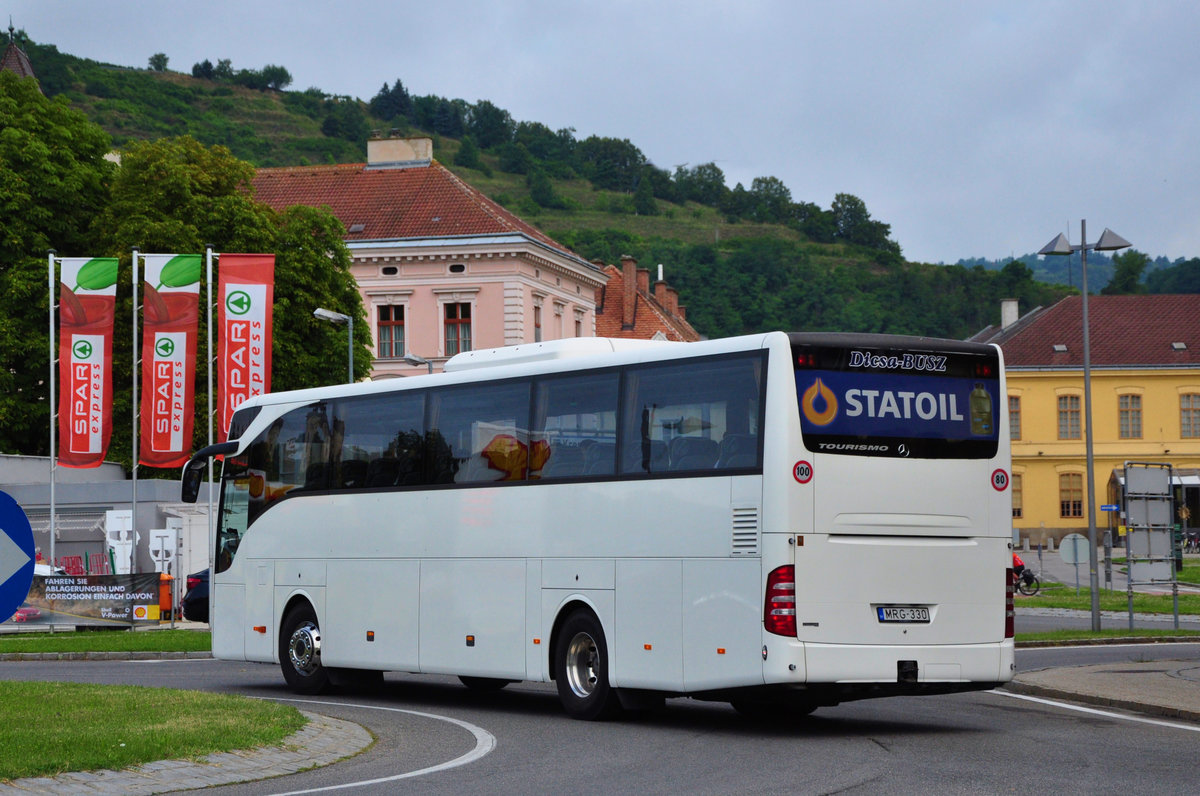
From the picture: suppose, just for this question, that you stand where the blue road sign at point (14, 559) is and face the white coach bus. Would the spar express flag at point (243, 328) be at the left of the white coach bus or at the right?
left

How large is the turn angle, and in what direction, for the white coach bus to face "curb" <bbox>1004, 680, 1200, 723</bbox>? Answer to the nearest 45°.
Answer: approximately 90° to its right

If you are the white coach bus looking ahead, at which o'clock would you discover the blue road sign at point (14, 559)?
The blue road sign is roughly at 9 o'clock from the white coach bus.

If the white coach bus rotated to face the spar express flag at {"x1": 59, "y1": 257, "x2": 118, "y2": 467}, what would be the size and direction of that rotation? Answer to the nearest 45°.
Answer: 0° — it already faces it

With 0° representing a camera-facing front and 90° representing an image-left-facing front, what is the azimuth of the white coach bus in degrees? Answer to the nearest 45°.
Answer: approximately 135°

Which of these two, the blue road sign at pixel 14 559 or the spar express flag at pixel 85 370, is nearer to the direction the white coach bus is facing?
the spar express flag
